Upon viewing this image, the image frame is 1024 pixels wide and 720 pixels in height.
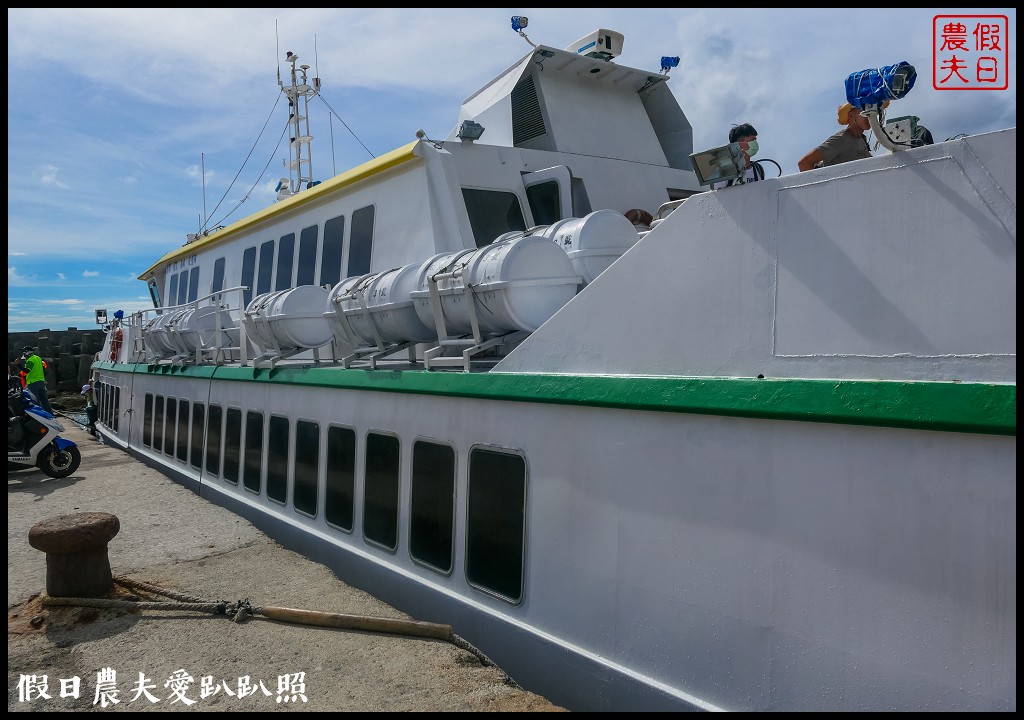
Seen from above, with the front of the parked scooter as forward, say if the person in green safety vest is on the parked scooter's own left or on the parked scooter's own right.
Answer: on the parked scooter's own left

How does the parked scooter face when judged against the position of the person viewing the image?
facing to the right of the viewer

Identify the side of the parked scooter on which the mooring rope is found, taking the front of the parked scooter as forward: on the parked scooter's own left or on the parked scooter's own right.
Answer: on the parked scooter's own right

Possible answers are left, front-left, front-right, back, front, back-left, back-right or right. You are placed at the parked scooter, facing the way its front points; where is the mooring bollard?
right
